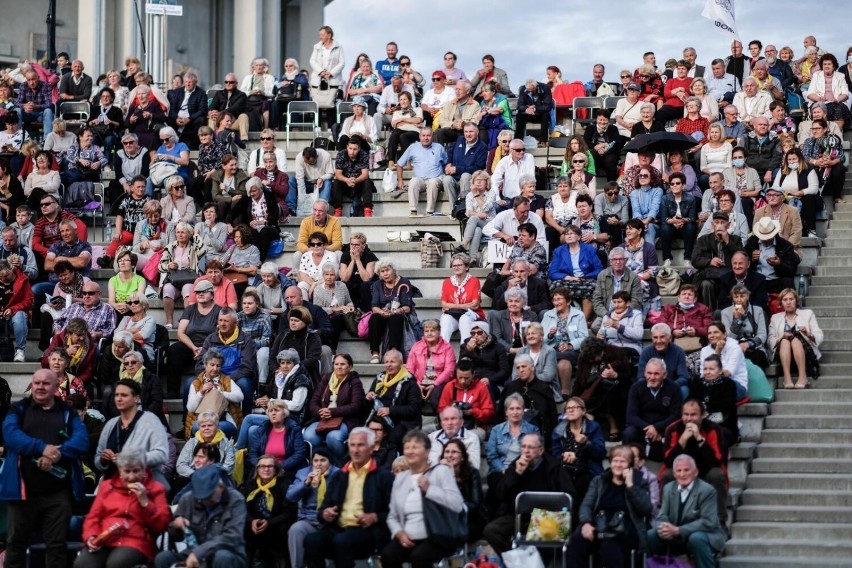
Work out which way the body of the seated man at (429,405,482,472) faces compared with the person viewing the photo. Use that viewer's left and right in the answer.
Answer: facing the viewer

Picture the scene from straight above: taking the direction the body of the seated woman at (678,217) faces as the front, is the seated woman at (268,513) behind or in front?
in front

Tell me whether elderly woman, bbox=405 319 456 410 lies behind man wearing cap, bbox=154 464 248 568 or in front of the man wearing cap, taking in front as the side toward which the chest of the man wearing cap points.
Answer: behind

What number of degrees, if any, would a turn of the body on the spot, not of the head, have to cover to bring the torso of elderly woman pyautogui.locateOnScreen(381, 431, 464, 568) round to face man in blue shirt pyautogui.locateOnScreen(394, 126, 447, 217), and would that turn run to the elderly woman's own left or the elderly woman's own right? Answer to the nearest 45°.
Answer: approximately 135° to the elderly woman's own right

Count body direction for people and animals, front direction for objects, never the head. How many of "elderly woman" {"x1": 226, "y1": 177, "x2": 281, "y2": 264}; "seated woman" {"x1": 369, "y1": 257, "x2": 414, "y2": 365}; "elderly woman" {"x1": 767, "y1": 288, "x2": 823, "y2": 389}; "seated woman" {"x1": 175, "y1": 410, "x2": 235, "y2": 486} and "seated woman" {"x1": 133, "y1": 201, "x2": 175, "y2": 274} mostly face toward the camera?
5

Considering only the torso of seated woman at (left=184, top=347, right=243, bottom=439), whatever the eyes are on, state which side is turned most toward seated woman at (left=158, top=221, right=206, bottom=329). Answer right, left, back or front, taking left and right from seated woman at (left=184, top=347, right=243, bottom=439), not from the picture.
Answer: back

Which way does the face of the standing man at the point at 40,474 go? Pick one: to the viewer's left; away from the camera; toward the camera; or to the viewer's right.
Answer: toward the camera

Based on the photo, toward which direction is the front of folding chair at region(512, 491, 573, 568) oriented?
toward the camera

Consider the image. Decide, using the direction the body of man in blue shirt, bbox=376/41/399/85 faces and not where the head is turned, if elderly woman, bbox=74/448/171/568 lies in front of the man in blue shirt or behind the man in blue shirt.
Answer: in front

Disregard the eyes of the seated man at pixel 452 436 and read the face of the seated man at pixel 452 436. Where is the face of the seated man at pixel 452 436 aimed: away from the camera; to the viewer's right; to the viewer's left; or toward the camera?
toward the camera

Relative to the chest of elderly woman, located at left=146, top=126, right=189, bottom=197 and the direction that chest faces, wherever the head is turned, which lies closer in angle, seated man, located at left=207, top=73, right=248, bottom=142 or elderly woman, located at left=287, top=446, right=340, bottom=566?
the elderly woman

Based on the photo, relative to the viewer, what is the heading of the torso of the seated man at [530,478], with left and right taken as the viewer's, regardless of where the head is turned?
facing the viewer and to the left of the viewer

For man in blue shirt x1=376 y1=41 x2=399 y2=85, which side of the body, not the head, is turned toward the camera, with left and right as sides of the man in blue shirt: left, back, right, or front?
front

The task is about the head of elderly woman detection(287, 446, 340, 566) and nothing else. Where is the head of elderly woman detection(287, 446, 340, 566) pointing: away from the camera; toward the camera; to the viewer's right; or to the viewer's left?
toward the camera

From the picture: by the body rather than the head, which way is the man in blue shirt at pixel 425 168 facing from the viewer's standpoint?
toward the camera

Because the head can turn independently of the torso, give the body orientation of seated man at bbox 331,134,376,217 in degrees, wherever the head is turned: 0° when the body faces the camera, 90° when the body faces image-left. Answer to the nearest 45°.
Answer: approximately 0°

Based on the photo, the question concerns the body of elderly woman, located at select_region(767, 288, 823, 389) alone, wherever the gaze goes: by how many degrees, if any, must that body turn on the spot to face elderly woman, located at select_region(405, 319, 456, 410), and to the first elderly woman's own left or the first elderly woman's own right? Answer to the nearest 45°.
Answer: approximately 90° to the first elderly woman's own right

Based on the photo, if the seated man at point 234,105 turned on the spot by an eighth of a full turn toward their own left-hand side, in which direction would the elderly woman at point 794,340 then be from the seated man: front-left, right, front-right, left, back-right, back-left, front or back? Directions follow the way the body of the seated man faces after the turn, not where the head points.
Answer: front
